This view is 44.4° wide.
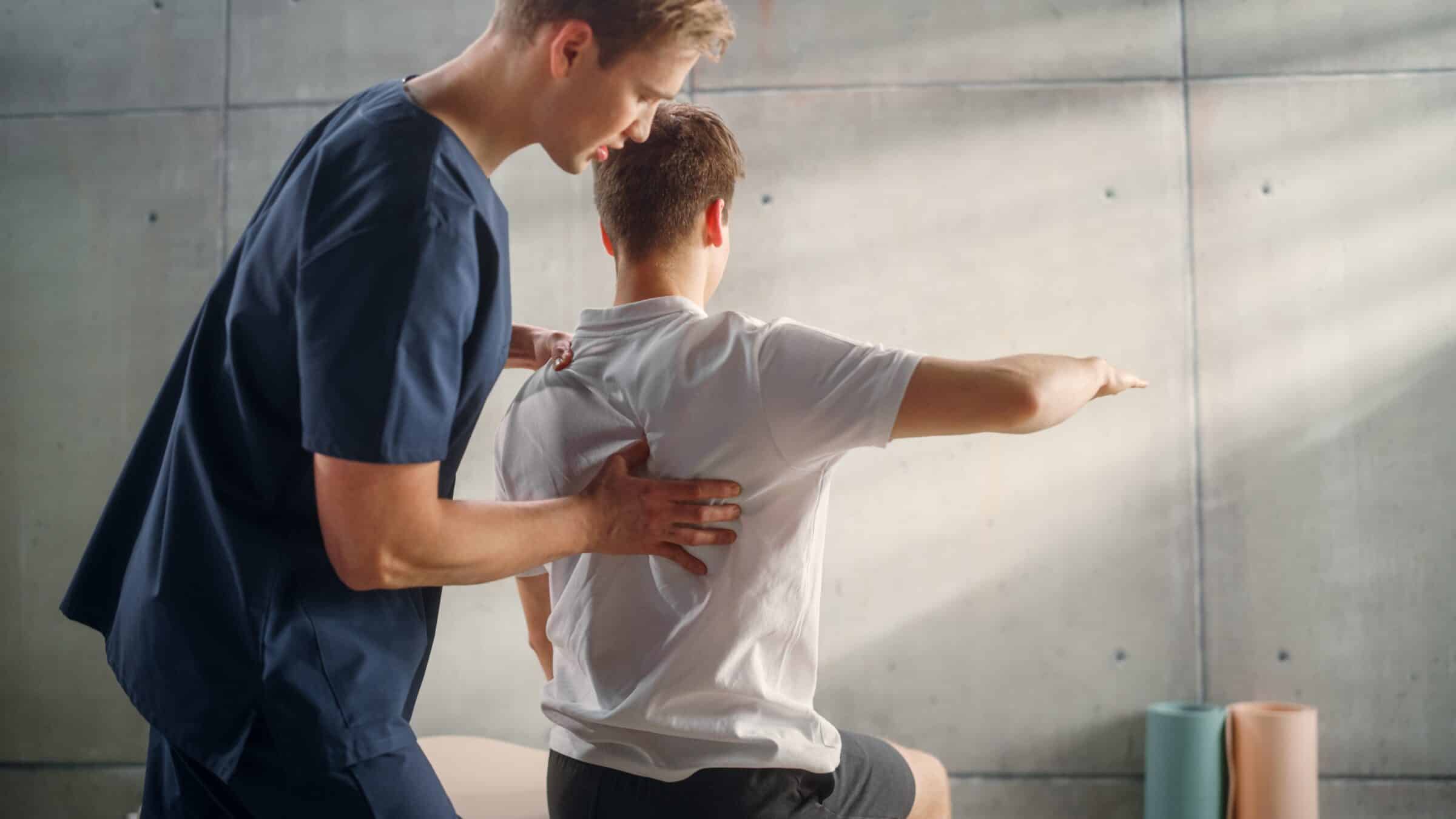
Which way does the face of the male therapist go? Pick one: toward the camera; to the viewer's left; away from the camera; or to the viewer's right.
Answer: to the viewer's right

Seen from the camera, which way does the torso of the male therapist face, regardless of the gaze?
to the viewer's right

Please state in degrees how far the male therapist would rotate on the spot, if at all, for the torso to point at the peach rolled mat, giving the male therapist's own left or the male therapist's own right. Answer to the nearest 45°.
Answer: approximately 45° to the male therapist's own left

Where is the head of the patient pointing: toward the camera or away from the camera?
away from the camera
